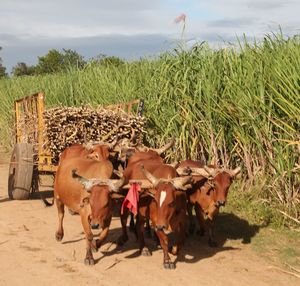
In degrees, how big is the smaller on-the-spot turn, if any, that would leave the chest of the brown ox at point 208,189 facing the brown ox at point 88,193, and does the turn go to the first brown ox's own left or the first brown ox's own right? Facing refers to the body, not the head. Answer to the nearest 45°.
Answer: approximately 90° to the first brown ox's own right

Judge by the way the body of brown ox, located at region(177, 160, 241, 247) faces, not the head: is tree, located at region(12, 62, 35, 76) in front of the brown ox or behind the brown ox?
behind

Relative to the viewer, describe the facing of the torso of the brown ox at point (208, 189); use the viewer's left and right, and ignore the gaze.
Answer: facing the viewer and to the right of the viewer

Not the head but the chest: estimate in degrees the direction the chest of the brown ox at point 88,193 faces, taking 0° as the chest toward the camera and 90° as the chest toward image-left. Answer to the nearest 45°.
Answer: approximately 315°

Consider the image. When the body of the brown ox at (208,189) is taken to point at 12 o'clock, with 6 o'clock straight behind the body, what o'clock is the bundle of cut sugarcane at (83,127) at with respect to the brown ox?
The bundle of cut sugarcane is roughly at 6 o'clock from the brown ox.

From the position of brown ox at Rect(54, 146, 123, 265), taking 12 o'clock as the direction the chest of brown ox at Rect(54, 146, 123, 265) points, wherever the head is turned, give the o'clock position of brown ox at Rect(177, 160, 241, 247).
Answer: brown ox at Rect(177, 160, 241, 247) is roughly at 10 o'clock from brown ox at Rect(54, 146, 123, 265).

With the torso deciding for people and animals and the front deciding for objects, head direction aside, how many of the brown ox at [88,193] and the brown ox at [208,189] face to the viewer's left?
0

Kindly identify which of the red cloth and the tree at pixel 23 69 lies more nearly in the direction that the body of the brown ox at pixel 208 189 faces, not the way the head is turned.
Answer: the red cloth

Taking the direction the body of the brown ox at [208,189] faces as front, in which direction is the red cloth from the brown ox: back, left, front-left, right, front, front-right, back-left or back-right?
right
